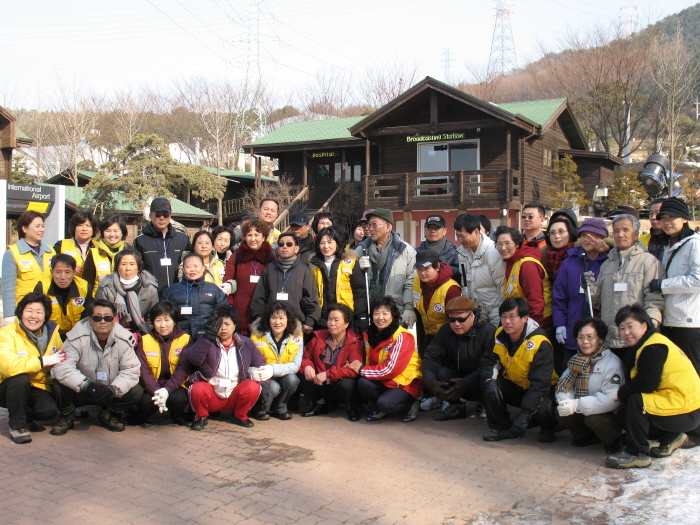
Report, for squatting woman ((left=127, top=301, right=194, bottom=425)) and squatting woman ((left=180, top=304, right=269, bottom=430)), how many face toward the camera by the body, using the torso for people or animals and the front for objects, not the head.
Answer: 2

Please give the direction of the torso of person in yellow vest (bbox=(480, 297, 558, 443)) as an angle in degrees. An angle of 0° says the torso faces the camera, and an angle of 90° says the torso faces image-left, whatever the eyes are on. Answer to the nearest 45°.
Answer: approximately 45°

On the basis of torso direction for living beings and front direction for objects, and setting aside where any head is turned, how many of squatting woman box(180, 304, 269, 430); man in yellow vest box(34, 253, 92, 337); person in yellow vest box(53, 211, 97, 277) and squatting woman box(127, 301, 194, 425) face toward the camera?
4

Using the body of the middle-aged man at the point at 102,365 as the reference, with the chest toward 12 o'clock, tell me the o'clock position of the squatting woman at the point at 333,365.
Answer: The squatting woman is roughly at 9 o'clock from the middle-aged man.

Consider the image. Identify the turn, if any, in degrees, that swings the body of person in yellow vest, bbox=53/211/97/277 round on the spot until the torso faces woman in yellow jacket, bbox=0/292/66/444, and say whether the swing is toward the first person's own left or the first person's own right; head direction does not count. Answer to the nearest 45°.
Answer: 0° — they already face them

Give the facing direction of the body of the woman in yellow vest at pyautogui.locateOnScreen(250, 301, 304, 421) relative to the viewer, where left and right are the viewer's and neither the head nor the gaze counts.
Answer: facing the viewer

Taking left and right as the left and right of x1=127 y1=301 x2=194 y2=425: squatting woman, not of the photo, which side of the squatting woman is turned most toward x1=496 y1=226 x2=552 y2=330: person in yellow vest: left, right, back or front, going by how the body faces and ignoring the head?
left

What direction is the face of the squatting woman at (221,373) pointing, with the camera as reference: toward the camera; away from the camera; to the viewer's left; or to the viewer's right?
toward the camera

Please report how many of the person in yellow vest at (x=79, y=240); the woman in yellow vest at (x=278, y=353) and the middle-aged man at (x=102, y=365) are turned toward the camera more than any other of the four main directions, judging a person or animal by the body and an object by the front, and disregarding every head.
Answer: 3

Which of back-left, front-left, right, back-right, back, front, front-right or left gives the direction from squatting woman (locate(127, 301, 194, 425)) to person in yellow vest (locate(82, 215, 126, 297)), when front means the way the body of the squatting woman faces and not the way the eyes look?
back-right

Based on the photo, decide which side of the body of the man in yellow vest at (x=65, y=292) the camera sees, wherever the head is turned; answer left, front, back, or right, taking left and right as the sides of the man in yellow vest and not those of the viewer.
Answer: front

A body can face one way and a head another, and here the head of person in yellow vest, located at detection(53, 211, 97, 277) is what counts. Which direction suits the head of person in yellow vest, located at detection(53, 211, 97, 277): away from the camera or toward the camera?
toward the camera

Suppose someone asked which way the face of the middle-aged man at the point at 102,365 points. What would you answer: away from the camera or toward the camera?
toward the camera
